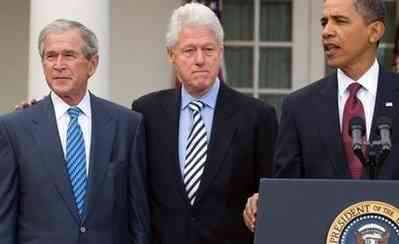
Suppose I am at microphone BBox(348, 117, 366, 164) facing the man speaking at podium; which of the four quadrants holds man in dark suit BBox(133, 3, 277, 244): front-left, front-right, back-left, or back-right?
front-left

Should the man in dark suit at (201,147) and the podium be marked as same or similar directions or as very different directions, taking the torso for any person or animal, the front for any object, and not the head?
same or similar directions

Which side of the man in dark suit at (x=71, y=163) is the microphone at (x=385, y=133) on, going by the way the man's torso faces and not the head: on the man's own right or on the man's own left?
on the man's own left

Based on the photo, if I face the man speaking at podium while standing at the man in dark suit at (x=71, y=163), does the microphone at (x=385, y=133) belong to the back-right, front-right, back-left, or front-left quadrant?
front-right

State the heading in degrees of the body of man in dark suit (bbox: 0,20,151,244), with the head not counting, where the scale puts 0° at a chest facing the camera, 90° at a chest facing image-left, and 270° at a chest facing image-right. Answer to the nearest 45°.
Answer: approximately 0°

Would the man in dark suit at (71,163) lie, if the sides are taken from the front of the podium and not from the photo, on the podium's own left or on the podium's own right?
on the podium's own right

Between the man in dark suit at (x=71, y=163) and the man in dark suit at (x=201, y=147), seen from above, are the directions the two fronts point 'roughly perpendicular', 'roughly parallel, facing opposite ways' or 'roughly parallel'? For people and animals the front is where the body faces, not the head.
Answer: roughly parallel

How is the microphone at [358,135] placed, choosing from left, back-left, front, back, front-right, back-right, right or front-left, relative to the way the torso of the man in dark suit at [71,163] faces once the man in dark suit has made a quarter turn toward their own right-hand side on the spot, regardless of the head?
back-left

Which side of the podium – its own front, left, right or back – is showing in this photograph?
front

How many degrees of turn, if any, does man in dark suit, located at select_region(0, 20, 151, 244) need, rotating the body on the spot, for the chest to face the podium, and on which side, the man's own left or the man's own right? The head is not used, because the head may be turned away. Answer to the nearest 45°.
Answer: approximately 45° to the man's own left

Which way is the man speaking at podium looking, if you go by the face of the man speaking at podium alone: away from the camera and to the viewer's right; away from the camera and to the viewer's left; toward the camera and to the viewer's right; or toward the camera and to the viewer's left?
toward the camera and to the viewer's left
